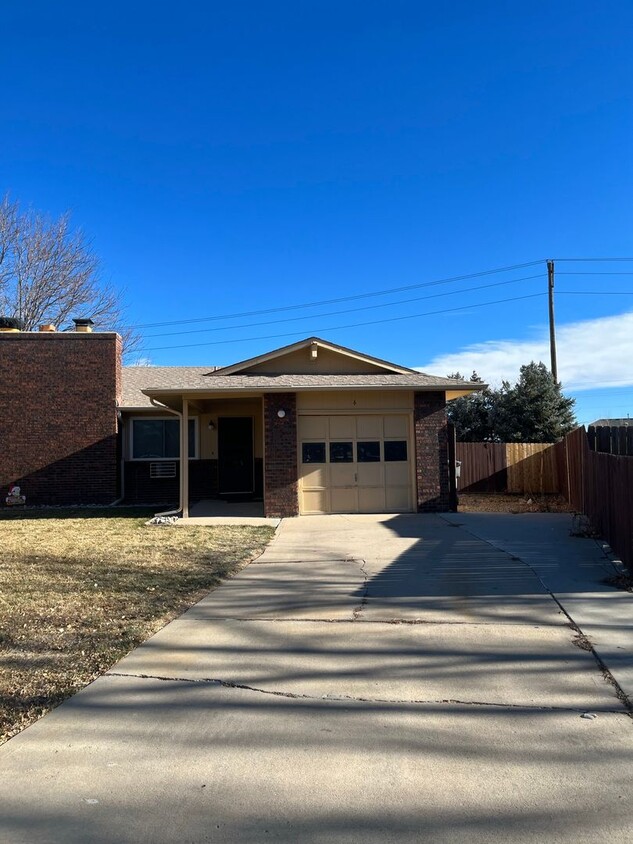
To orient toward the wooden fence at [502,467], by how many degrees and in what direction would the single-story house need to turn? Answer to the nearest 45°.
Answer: approximately 135° to its left

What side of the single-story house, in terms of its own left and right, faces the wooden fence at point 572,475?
left

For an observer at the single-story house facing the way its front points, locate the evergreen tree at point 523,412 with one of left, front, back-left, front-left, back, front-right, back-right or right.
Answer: back-left

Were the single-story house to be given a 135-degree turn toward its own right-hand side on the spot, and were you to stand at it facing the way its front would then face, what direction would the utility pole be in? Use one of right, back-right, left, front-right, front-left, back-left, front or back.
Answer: right

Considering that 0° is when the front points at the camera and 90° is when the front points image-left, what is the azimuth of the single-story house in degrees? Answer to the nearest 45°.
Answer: approximately 0°

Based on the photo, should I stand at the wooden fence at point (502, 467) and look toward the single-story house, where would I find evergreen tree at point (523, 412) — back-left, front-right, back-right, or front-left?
back-right
